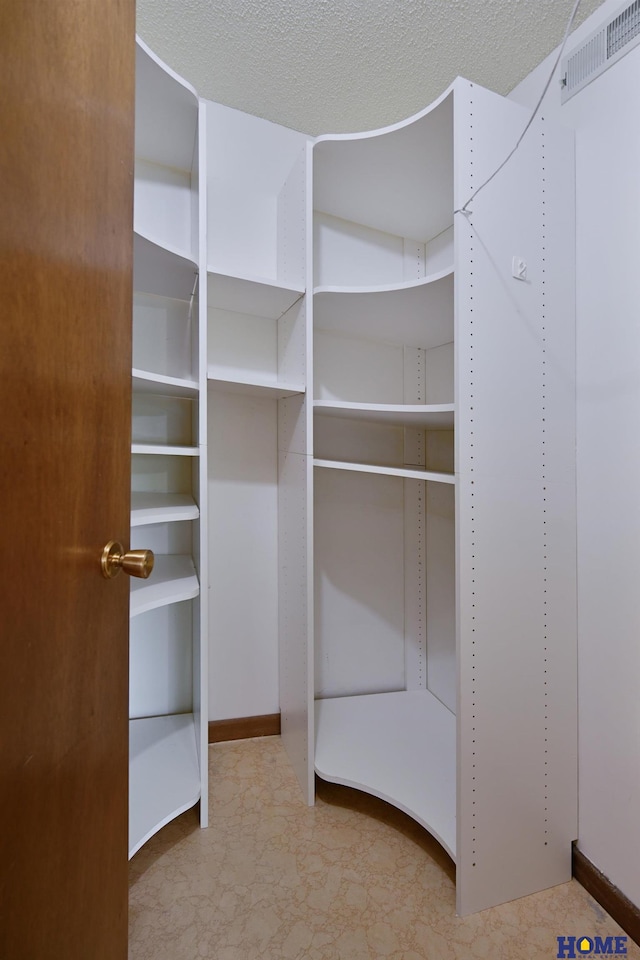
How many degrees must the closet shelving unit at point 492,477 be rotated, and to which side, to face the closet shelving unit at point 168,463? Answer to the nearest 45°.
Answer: approximately 45° to its right

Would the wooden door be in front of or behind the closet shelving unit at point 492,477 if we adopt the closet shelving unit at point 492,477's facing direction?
in front

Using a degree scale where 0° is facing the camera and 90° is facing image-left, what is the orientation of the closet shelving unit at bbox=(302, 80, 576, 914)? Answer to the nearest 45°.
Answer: approximately 45°

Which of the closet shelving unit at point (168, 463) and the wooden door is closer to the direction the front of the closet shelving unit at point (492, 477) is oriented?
the wooden door
